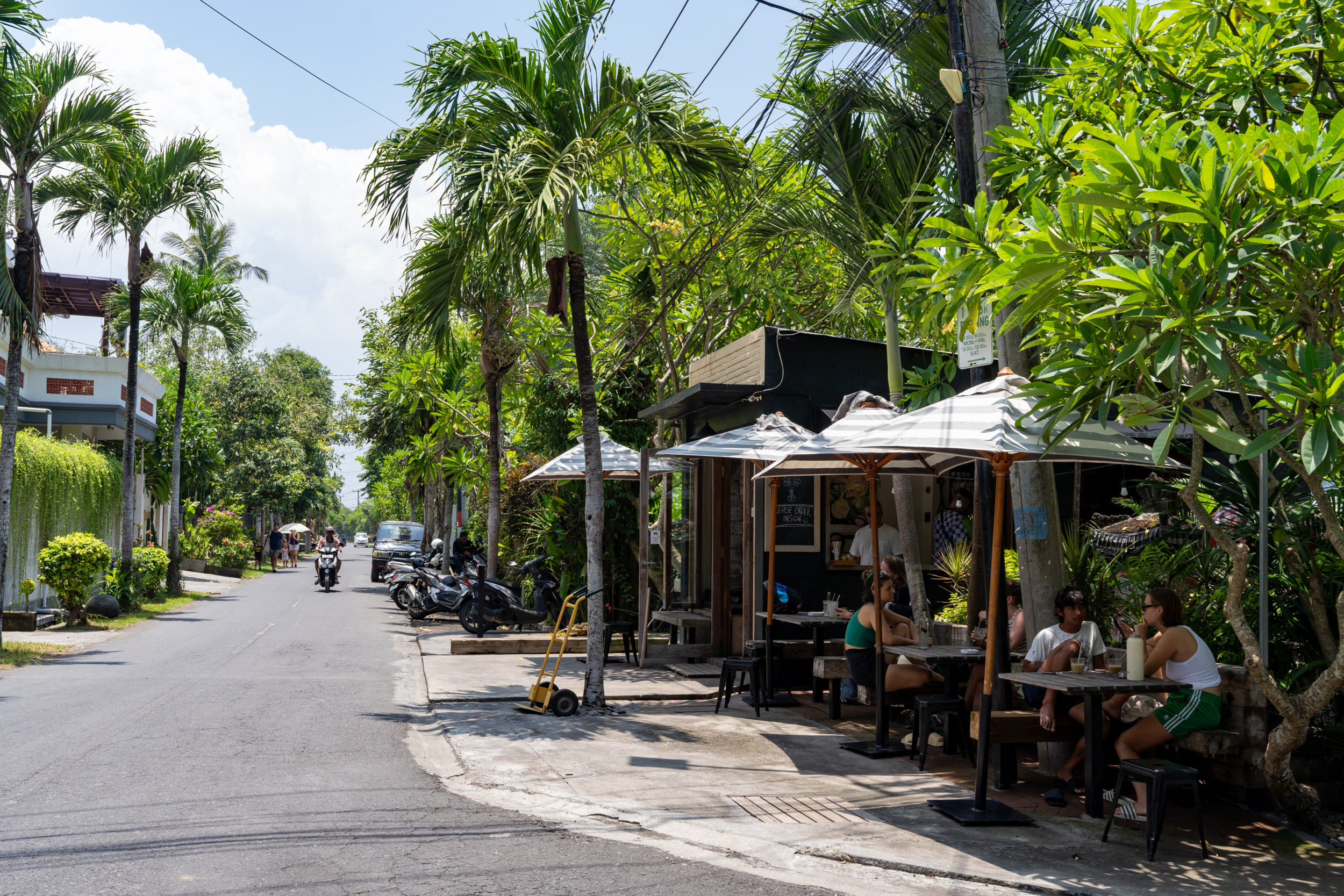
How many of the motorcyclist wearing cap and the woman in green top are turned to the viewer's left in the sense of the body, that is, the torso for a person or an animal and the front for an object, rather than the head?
0

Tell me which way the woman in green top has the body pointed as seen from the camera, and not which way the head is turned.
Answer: to the viewer's right

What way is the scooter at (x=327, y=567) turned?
toward the camera

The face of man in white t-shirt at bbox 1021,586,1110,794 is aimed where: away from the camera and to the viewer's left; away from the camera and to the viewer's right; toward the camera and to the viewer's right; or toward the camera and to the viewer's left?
toward the camera and to the viewer's right

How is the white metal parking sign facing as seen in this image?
toward the camera

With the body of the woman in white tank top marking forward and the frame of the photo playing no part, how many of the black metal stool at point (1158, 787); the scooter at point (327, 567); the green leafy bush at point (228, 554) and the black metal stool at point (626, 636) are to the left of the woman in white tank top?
1

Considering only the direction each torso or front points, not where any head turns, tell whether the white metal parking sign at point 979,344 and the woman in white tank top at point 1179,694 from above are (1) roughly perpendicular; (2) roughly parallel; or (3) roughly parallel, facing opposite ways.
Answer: roughly perpendicular

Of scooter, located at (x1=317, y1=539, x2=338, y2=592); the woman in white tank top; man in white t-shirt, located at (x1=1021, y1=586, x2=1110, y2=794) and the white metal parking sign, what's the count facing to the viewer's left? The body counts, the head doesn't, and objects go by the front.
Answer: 1

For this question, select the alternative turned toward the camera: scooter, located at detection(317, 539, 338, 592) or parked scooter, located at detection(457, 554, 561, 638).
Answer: scooter, located at detection(317, 539, 338, 592)

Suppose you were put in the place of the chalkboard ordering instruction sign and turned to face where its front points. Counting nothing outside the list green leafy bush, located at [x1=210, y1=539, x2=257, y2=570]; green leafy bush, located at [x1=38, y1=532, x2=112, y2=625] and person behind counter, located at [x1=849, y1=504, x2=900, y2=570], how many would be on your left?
1

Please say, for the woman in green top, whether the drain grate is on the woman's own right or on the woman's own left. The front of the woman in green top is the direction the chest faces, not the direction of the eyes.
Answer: on the woman's own right

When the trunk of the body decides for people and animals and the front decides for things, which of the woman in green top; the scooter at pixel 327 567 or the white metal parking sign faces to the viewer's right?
the woman in green top

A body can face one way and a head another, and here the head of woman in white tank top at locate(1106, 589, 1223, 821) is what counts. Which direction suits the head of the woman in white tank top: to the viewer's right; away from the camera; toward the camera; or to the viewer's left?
to the viewer's left

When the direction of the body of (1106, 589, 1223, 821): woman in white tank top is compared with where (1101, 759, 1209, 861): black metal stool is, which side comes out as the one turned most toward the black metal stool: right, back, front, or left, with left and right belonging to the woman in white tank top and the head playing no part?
left

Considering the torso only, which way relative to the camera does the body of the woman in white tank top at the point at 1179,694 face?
to the viewer's left

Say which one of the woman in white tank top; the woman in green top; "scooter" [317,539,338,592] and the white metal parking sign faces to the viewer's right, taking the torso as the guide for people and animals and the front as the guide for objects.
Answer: the woman in green top
